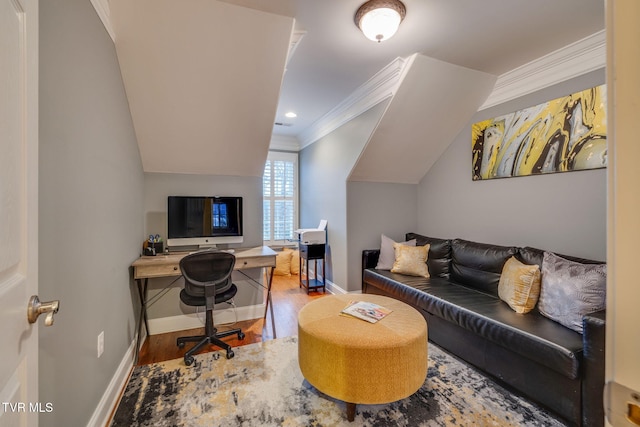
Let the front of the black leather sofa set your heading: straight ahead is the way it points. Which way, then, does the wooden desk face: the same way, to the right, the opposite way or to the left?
to the left

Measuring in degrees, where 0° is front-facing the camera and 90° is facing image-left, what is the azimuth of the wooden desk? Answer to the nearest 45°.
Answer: approximately 0°

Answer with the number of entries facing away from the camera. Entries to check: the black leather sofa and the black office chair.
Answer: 1

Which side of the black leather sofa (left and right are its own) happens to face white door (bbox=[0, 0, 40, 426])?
front

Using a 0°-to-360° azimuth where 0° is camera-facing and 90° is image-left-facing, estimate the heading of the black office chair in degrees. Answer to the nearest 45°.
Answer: approximately 180°

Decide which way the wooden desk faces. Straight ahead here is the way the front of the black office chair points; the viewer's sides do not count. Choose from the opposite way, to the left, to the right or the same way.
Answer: the opposite way

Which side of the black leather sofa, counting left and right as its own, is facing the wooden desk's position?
front

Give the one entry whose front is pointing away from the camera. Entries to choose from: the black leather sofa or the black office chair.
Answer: the black office chair

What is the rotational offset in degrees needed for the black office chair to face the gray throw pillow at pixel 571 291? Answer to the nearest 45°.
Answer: approximately 135° to its right

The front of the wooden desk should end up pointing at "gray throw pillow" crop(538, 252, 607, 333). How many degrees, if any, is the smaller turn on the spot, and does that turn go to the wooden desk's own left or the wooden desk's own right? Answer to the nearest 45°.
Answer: approximately 45° to the wooden desk's own left

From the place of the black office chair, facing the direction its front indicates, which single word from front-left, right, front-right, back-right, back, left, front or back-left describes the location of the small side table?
front-right
